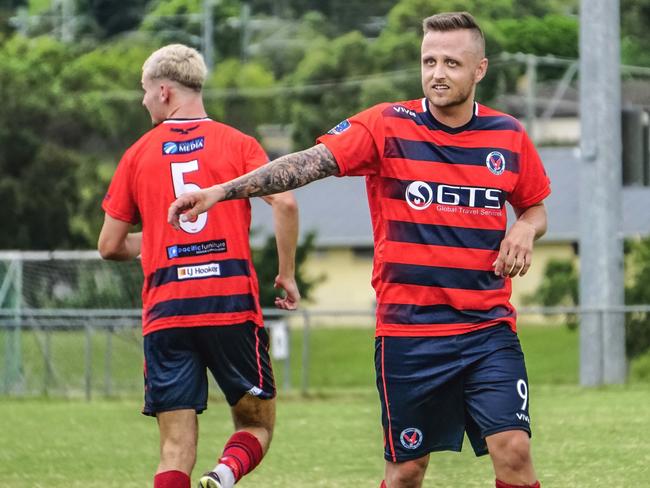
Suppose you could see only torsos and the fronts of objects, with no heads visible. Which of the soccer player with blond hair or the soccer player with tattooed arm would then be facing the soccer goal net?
the soccer player with blond hair

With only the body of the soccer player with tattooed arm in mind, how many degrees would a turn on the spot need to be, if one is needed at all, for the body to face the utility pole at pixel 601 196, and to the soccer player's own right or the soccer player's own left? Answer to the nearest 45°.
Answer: approximately 180°

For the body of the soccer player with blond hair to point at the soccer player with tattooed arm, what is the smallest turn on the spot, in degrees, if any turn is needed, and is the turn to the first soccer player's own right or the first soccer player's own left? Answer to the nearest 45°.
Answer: approximately 135° to the first soccer player's own right

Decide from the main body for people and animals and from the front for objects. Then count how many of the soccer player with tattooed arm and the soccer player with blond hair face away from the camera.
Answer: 1

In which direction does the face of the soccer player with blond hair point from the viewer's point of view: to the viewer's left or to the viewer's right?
to the viewer's left

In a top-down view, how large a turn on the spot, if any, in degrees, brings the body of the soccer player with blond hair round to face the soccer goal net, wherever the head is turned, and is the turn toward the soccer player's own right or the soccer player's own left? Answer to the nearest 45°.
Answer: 0° — they already face it

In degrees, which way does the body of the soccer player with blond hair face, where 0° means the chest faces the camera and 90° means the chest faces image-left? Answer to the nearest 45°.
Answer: approximately 180°

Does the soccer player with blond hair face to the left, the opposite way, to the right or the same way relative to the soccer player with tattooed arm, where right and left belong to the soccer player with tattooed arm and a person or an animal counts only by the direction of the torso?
the opposite way

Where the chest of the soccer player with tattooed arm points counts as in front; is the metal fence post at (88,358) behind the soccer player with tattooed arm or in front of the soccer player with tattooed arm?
behind
